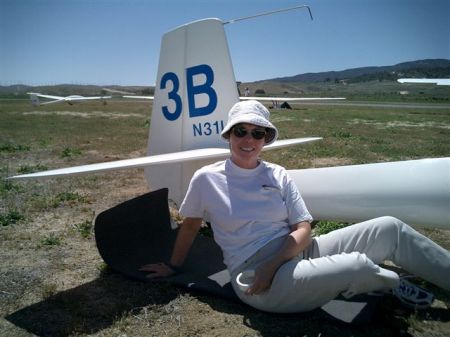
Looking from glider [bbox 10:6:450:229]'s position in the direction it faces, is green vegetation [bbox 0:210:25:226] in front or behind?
behind

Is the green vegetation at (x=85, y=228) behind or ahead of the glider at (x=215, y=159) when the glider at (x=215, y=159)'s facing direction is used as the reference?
behind

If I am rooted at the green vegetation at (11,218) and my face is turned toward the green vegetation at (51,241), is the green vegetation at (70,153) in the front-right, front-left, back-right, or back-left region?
back-left

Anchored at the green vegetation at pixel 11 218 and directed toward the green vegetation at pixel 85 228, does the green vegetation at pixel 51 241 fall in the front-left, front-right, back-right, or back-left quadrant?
front-right

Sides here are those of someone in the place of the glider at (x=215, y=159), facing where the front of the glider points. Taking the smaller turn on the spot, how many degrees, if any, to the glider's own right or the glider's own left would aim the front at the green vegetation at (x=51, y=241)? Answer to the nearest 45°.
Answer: approximately 135° to the glider's own right

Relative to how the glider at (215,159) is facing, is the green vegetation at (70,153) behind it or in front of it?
behind

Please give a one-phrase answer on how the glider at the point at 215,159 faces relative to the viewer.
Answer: facing the viewer and to the right of the viewer

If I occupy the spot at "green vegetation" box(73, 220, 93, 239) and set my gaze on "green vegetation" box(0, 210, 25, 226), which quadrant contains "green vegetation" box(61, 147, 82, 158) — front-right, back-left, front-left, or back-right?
front-right
